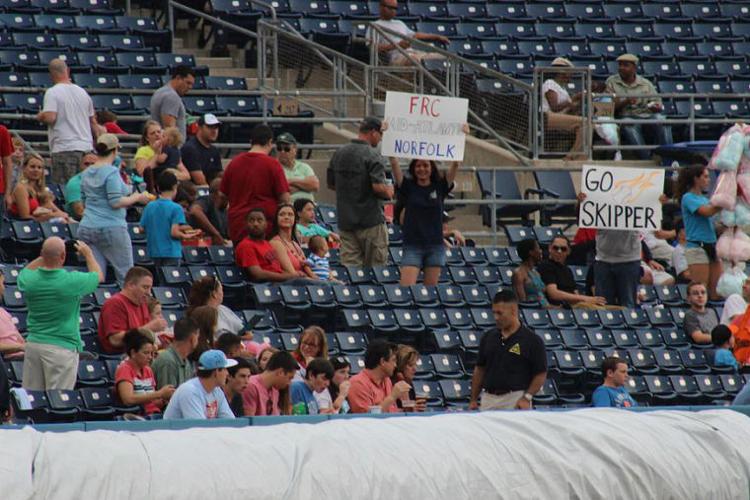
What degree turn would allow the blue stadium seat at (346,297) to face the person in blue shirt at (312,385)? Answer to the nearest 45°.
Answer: approximately 45° to its right

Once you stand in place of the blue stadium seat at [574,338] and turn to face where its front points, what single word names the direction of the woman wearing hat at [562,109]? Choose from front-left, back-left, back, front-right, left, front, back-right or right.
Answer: back-left

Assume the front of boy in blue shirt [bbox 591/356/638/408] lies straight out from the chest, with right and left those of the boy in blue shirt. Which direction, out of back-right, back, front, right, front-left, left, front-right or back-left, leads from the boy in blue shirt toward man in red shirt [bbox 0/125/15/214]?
back-right

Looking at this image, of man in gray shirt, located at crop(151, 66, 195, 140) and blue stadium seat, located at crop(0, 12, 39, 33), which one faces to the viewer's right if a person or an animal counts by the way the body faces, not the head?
the man in gray shirt

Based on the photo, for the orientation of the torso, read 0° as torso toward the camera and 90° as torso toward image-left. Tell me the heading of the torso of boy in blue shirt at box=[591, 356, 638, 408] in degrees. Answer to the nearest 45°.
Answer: approximately 315°

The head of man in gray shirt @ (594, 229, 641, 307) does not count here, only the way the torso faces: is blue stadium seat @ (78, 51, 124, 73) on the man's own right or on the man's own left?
on the man's own right

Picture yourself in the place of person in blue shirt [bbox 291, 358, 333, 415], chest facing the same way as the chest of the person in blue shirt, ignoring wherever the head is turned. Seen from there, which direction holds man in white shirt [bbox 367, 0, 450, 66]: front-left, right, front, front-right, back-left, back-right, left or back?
back-left

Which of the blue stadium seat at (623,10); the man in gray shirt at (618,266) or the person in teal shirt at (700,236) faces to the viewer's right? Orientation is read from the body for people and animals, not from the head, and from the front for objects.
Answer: the person in teal shirt

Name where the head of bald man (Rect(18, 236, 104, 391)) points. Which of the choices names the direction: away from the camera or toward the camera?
away from the camera

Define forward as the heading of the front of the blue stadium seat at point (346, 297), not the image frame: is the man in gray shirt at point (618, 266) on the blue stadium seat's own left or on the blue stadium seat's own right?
on the blue stadium seat's own left

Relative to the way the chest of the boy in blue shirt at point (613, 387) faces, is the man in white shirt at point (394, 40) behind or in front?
behind

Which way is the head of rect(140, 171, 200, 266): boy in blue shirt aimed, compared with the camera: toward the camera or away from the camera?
away from the camera

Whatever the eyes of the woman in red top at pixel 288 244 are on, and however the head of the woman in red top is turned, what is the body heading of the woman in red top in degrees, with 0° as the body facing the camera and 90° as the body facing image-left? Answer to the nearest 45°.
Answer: approximately 315°
